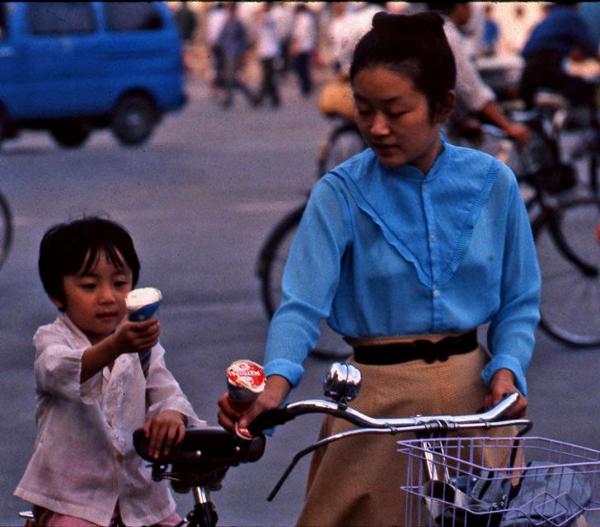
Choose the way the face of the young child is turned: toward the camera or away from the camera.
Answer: toward the camera

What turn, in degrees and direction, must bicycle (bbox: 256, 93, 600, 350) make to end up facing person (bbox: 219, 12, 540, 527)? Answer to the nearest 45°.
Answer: approximately 90° to its right

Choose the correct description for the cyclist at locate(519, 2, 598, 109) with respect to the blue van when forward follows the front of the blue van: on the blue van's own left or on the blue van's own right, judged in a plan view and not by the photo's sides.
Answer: on the blue van's own left

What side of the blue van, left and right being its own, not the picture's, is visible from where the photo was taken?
left

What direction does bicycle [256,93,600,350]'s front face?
to the viewer's right

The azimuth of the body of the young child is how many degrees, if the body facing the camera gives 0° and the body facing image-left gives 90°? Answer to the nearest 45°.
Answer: approximately 315°

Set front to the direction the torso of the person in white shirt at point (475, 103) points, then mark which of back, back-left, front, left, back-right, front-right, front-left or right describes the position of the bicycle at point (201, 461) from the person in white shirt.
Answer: right

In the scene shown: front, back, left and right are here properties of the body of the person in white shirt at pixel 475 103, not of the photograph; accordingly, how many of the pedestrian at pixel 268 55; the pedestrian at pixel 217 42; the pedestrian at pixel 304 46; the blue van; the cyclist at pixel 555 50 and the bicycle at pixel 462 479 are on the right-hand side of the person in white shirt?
1

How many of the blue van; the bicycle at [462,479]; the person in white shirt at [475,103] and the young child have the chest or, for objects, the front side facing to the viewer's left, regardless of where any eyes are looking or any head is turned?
1

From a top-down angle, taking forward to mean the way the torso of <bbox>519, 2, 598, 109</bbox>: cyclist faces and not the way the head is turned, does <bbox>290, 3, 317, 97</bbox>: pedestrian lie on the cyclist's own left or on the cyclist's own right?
on the cyclist's own left

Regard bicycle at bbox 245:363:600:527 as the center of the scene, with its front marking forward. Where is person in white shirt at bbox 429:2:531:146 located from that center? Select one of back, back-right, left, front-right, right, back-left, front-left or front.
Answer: back-left

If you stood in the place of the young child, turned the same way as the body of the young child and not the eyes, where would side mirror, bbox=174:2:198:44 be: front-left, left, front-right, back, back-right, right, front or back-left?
back-left

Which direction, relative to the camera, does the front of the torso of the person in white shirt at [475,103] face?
to the viewer's right
